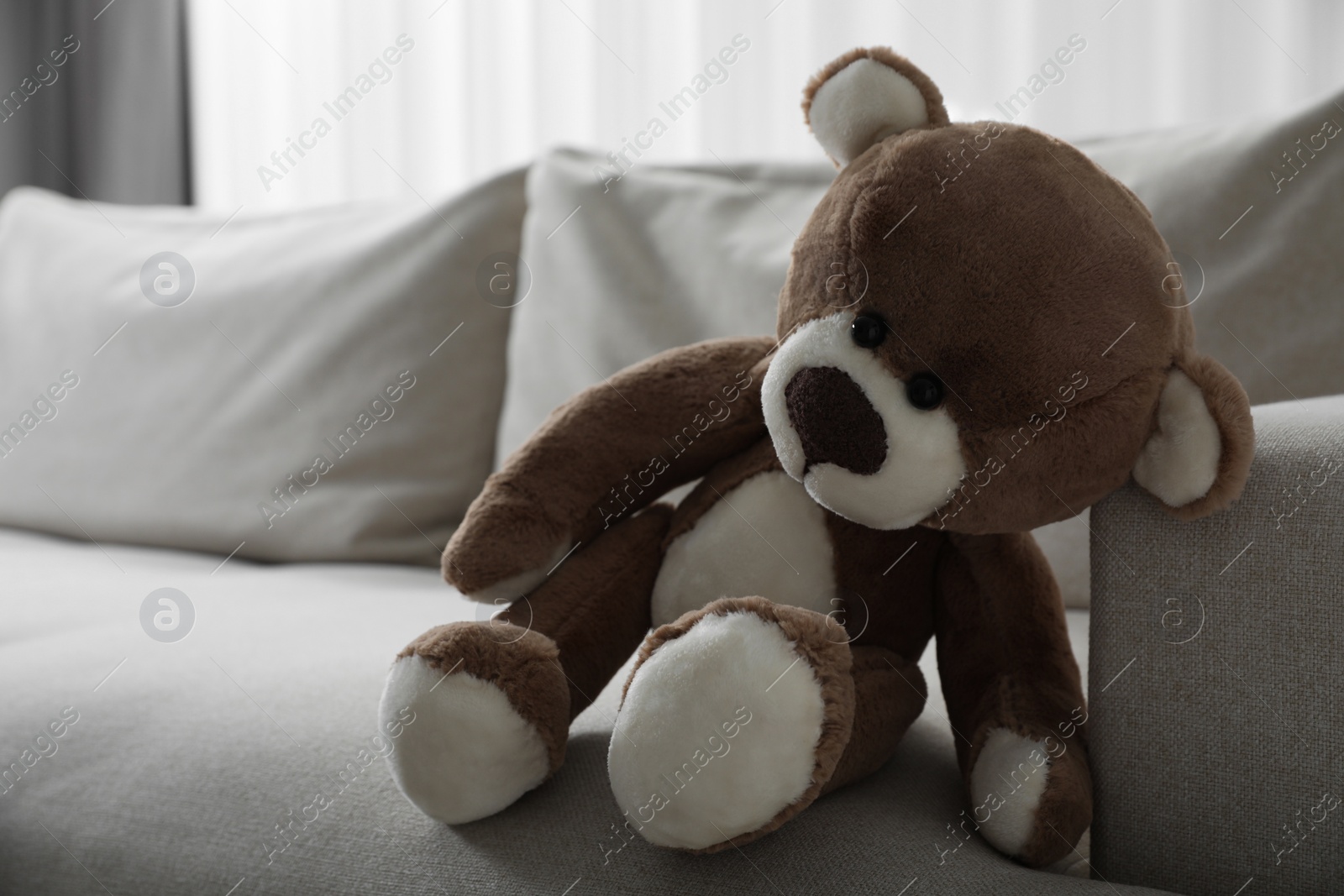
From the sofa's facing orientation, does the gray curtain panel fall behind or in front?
behind

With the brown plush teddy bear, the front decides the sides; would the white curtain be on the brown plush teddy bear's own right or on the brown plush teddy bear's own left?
on the brown plush teddy bear's own right

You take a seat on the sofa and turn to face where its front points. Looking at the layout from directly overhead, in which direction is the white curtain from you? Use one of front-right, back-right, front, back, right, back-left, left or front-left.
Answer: back

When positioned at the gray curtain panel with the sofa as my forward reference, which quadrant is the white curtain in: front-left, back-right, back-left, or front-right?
front-left

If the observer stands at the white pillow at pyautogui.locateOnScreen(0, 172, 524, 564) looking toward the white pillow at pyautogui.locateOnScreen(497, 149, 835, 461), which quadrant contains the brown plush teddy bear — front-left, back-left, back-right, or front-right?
front-right

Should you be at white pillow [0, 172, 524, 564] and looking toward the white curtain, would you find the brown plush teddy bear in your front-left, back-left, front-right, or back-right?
back-right

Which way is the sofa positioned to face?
toward the camera

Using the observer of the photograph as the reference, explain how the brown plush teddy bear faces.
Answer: facing the viewer and to the left of the viewer

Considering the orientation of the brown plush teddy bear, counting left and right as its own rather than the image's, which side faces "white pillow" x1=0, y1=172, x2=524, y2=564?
right
